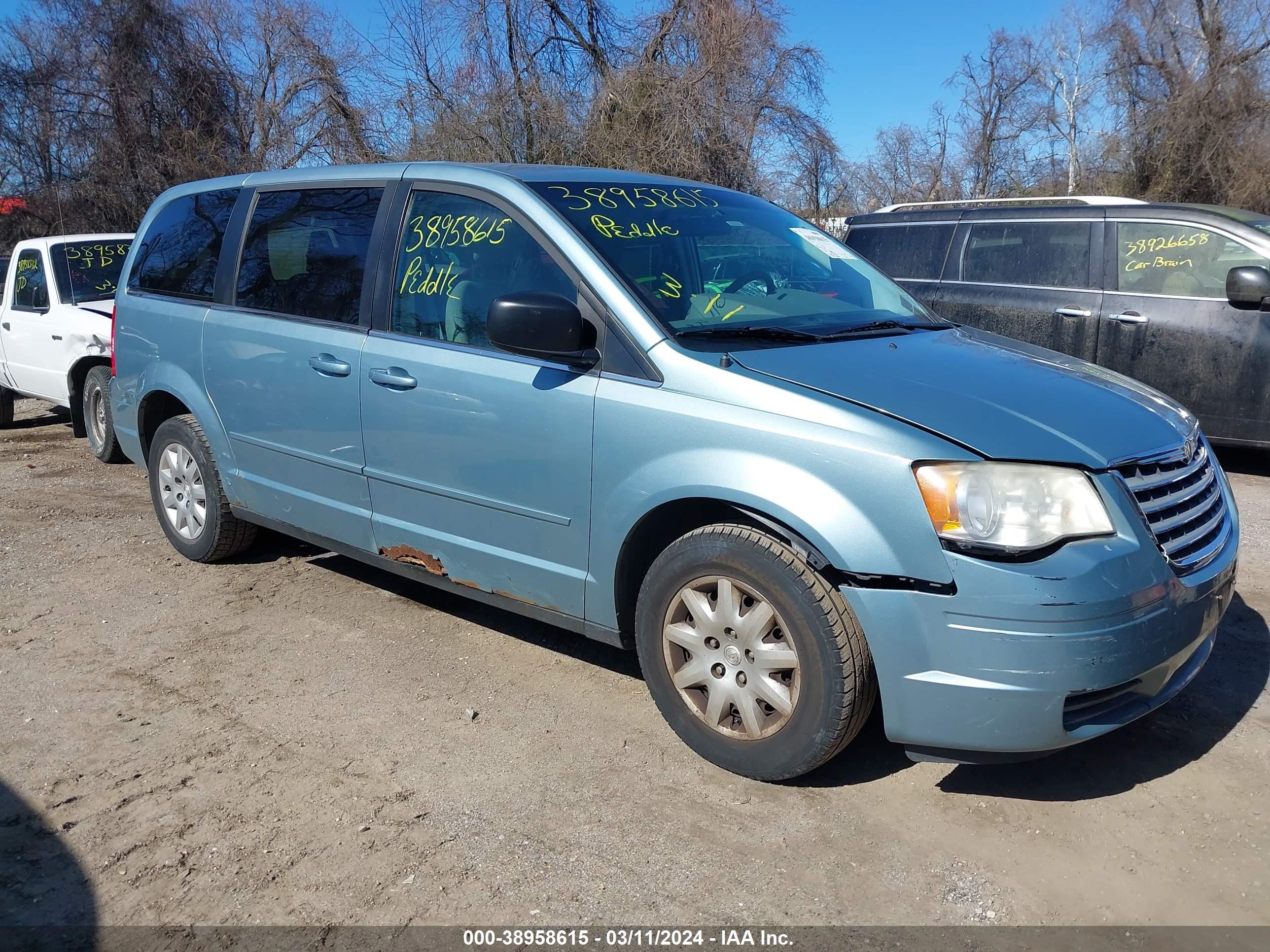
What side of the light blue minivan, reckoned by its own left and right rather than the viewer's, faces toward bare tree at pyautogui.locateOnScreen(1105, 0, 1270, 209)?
left

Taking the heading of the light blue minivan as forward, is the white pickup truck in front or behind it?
behind

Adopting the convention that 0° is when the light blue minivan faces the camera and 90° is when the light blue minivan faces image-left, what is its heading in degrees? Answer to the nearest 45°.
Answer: approximately 315°
